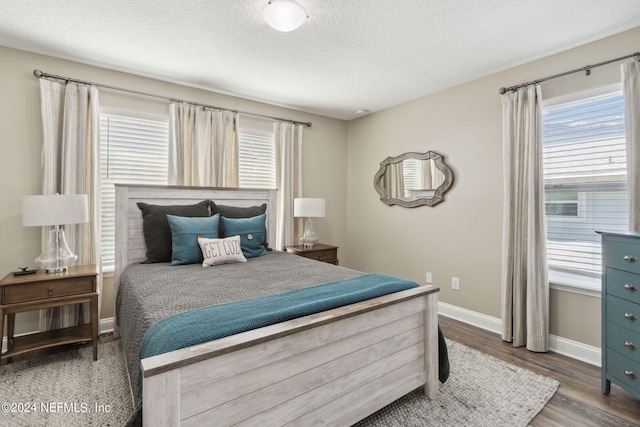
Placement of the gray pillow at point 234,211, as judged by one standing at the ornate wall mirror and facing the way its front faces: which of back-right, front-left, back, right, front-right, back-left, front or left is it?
front

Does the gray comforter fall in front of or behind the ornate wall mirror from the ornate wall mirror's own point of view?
in front

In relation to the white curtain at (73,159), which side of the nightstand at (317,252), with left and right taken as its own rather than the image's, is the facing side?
right

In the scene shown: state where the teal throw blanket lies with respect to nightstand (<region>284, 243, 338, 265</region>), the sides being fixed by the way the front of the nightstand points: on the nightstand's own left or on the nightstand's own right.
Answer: on the nightstand's own right

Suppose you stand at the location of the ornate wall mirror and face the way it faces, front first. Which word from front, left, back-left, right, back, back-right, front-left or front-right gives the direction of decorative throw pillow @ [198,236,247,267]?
front

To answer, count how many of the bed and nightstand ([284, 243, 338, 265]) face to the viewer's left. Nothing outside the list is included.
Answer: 0

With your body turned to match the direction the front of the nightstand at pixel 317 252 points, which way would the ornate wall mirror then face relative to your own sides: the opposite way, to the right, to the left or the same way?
to the right

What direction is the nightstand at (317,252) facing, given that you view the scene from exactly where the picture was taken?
facing the viewer and to the right of the viewer

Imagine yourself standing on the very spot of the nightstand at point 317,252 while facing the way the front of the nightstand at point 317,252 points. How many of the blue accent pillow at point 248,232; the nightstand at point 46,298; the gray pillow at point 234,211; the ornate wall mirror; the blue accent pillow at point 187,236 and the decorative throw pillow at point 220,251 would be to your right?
5

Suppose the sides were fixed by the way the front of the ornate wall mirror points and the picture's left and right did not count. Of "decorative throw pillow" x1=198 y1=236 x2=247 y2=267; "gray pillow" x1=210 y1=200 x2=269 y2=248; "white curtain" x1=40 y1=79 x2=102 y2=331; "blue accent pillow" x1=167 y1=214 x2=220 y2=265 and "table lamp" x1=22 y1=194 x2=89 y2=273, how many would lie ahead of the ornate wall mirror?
5

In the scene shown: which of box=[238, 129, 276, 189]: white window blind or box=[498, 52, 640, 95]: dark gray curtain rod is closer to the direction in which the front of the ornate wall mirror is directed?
the white window blind

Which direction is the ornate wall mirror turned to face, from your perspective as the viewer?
facing the viewer and to the left of the viewer

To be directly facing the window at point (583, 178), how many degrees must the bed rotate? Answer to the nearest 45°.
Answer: approximately 45° to its left

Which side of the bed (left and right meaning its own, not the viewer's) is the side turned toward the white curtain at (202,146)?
back

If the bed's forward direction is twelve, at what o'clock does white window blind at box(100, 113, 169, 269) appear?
The white window blind is roughly at 6 o'clock from the bed.
